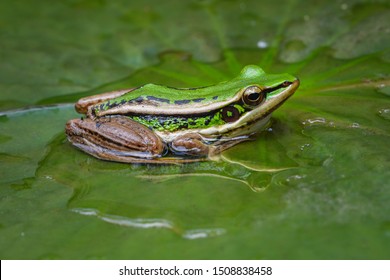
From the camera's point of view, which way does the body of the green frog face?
to the viewer's right
